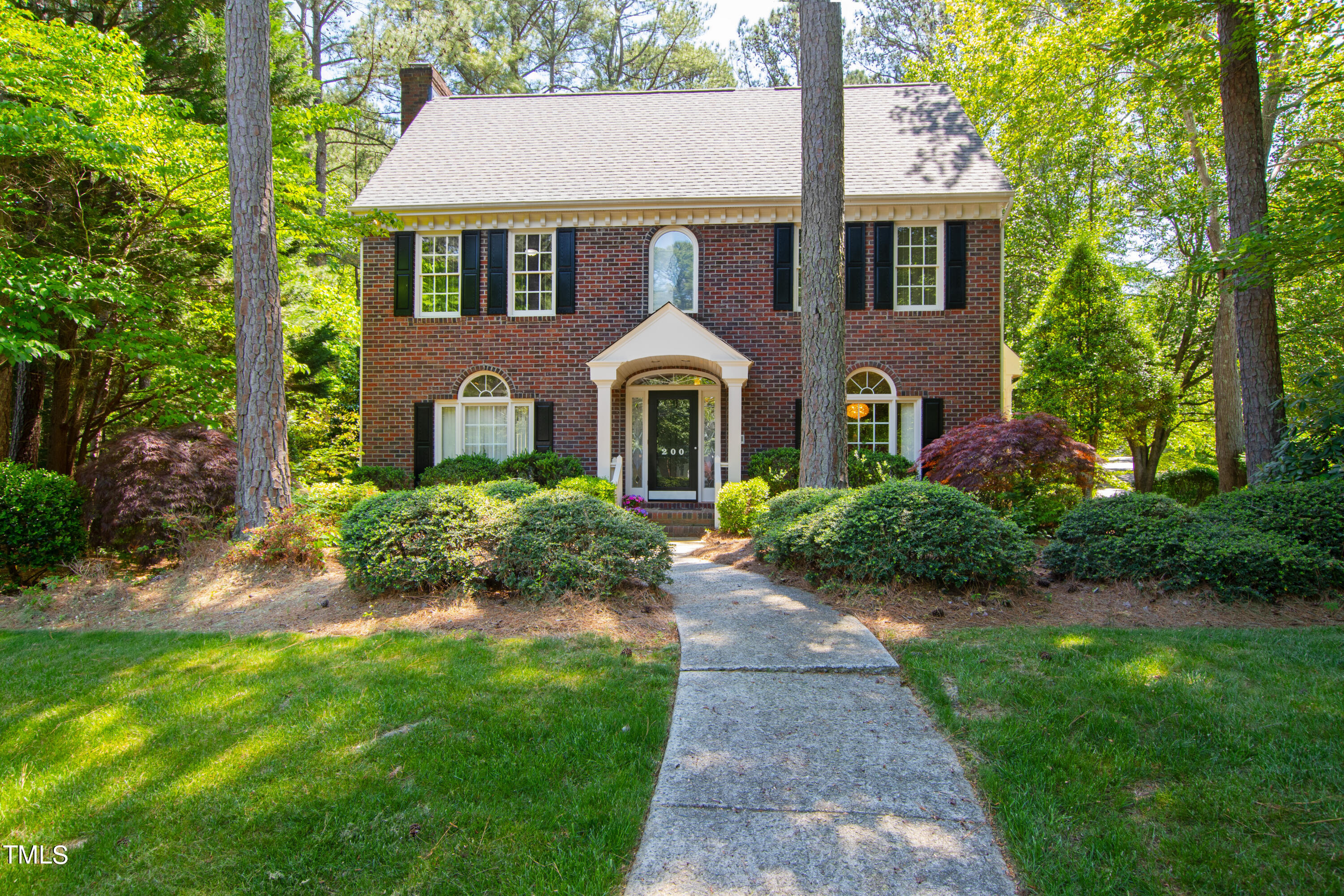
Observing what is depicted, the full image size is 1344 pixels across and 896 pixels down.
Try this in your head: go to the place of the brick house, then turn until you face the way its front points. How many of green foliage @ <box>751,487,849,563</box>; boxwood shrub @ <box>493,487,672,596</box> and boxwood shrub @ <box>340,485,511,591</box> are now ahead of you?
3

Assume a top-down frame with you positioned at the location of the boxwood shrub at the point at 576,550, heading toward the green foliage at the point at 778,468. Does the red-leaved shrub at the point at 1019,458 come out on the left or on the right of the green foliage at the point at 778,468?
right

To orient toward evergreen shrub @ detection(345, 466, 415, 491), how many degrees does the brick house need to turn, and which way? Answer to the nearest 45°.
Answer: approximately 90° to its right

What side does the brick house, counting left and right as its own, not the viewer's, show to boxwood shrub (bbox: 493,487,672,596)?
front

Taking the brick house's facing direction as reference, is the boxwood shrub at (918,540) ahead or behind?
ahead

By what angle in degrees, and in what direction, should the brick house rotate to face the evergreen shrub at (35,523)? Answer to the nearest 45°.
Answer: approximately 45° to its right

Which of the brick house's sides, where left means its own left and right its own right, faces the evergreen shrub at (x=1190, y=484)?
left

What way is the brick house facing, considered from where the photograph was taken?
facing the viewer

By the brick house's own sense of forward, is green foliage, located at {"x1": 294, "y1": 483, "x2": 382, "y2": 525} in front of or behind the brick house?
in front

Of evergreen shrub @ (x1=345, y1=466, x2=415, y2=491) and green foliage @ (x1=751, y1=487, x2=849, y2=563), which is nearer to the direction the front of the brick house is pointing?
the green foliage
